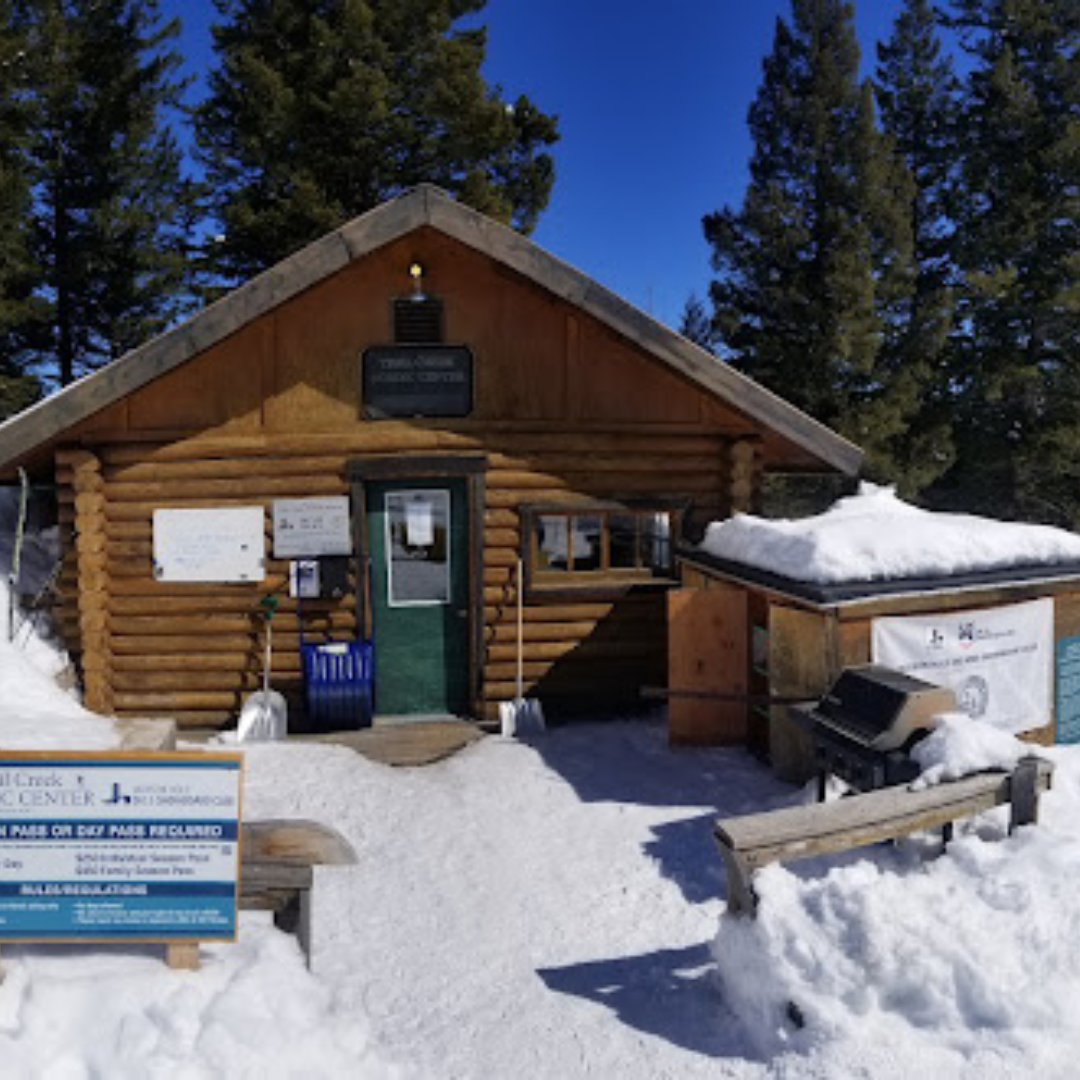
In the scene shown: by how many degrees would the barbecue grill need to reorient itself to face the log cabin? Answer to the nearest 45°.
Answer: approximately 90° to its right

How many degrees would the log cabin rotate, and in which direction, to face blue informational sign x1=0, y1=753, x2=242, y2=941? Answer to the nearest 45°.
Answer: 0° — it already faces it

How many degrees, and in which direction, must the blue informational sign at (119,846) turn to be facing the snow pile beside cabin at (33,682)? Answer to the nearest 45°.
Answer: approximately 180°

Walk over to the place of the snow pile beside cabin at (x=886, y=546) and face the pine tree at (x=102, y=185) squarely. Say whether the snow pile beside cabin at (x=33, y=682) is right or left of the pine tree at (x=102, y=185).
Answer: left

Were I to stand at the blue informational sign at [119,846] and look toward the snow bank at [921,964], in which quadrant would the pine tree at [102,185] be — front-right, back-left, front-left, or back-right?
back-left

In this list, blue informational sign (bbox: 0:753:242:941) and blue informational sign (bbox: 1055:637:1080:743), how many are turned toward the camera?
2

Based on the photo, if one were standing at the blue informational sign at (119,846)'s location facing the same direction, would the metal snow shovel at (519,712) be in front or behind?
behind

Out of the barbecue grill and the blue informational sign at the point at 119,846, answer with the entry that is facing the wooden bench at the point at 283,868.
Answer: the barbecue grill

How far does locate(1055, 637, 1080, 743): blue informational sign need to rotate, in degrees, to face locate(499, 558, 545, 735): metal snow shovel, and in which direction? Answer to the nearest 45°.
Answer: approximately 90° to its right

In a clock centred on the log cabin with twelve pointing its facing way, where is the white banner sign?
The white banner sign is roughly at 10 o'clock from the log cabin.
